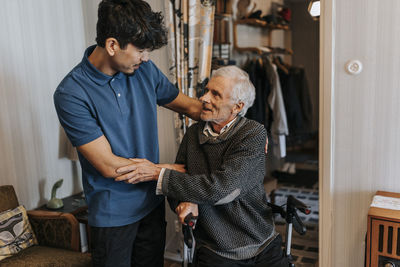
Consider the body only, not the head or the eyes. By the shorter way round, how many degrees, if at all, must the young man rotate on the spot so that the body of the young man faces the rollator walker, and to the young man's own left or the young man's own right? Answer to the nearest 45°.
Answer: approximately 45° to the young man's own left

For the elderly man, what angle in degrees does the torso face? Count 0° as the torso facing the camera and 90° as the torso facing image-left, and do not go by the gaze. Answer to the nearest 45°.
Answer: approximately 45°

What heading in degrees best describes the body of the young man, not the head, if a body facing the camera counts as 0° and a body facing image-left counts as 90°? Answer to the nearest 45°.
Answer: approximately 315°

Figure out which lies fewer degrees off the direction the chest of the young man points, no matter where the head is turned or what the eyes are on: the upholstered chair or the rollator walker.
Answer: the rollator walker

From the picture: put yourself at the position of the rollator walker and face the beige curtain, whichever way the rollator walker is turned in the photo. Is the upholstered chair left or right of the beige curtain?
left

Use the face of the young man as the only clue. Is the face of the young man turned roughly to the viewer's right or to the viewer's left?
to the viewer's right

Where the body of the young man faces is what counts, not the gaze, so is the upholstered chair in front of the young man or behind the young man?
behind

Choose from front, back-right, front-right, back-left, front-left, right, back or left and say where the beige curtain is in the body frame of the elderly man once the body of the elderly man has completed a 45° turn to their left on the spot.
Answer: back

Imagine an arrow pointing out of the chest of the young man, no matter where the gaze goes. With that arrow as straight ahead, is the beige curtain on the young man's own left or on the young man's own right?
on the young man's own left

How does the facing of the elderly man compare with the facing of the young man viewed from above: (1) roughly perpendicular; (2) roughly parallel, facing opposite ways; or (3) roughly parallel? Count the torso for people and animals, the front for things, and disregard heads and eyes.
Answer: roughly perpendicular

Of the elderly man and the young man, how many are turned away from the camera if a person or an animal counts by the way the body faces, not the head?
0
